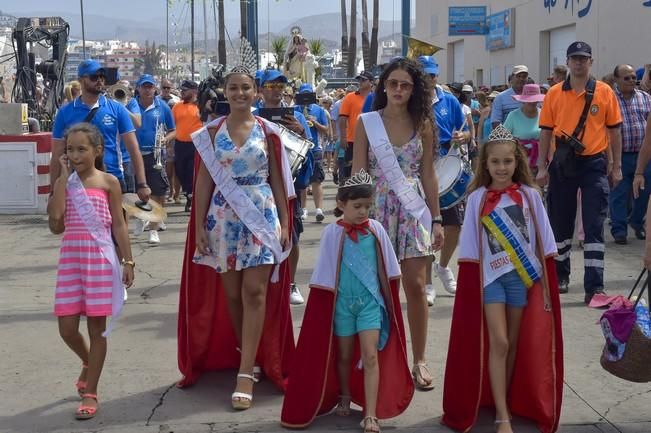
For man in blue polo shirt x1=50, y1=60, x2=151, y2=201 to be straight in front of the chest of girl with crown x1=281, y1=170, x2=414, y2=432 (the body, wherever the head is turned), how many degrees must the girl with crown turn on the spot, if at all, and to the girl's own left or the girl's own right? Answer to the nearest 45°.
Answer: approximately 135° to the girl's own right

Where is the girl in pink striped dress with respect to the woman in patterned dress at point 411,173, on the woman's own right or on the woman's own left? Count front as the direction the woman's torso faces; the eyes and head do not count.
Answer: on the woman's own right

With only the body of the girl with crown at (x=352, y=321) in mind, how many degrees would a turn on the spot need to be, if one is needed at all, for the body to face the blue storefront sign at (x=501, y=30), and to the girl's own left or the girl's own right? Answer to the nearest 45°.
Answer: approximately 180°

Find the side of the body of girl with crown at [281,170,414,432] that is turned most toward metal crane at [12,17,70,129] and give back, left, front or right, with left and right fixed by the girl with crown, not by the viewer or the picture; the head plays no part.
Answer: back

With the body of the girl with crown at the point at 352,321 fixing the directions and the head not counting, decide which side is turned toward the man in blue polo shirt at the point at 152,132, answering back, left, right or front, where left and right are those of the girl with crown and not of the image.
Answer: back

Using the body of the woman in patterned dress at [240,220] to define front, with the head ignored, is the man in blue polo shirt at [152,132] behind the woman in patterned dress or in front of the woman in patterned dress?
behind

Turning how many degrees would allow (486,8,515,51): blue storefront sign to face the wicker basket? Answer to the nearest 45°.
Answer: approximately 45° to its left

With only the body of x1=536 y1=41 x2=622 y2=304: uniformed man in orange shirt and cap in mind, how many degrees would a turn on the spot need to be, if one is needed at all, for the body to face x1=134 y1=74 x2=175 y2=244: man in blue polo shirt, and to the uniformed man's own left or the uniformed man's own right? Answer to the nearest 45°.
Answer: approximately 135° to the uniformed man's own right

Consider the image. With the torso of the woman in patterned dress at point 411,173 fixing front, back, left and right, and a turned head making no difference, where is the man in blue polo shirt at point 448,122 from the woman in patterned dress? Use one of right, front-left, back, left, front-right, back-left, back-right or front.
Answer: back

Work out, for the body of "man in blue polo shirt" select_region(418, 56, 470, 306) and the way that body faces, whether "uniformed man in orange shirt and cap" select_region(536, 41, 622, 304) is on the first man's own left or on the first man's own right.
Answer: on the first man's own left
